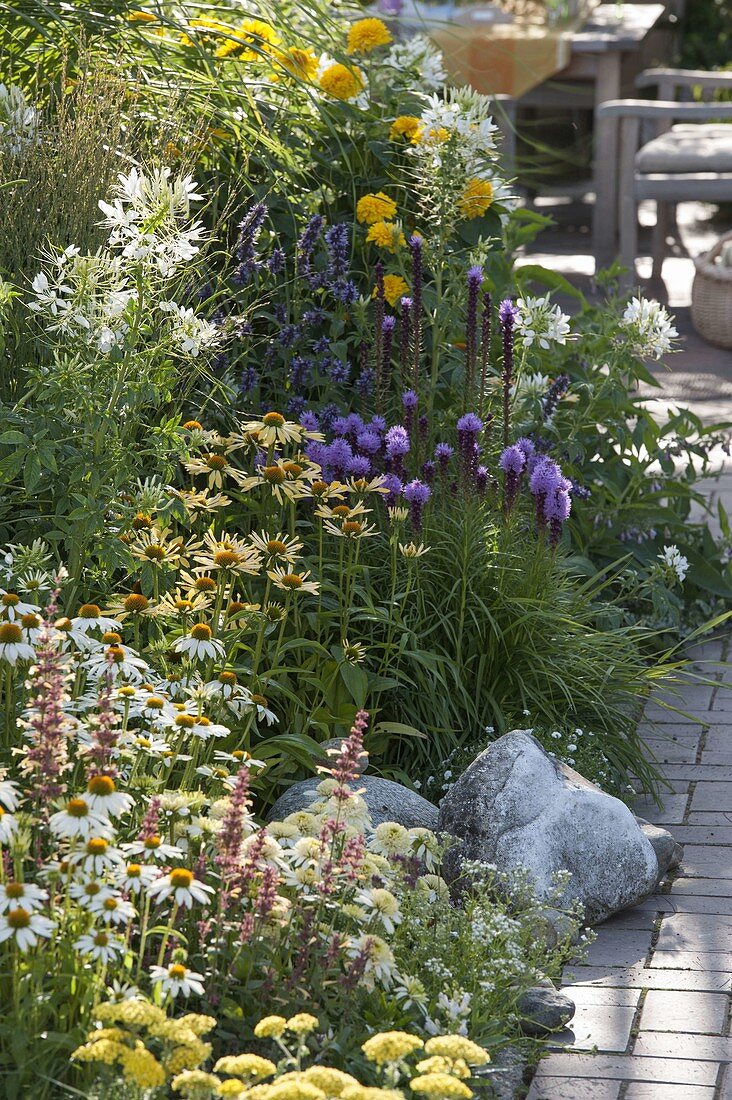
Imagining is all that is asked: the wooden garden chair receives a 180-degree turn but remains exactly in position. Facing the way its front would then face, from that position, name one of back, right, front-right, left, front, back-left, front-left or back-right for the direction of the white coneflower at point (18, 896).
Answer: right

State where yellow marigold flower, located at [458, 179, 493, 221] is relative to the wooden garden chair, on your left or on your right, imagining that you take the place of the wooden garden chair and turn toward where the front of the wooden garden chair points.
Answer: on your left

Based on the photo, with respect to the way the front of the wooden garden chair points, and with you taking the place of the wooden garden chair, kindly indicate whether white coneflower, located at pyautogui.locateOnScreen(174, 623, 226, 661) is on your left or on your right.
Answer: on your left

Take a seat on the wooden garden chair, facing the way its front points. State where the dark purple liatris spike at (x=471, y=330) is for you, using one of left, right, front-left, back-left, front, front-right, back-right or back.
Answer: left

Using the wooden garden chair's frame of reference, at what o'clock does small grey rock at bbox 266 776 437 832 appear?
The small grey rock is roughly at 9 o'clock from the wooden garden chair.

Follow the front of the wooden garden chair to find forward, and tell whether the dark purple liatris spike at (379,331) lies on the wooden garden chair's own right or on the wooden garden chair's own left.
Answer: on the wooden garden chair's own left

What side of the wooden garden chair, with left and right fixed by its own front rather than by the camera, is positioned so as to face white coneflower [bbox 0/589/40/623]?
left

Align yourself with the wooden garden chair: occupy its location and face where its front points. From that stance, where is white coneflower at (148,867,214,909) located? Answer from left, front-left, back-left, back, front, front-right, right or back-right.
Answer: left

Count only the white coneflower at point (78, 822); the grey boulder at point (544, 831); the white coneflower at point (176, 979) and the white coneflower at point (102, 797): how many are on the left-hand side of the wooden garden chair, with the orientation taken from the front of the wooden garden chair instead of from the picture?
4

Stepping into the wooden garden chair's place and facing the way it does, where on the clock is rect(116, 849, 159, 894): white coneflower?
The white coneflower is roughly at 9 o'clock from the wooden garden chair.

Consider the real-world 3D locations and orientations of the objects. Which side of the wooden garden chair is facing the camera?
left

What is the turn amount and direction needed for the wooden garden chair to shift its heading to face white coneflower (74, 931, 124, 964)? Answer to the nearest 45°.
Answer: approximately 90° to its left

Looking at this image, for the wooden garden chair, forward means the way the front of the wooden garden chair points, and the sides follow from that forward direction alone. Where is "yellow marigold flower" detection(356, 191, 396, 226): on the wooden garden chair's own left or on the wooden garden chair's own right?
on the wooden garden chair's own left
